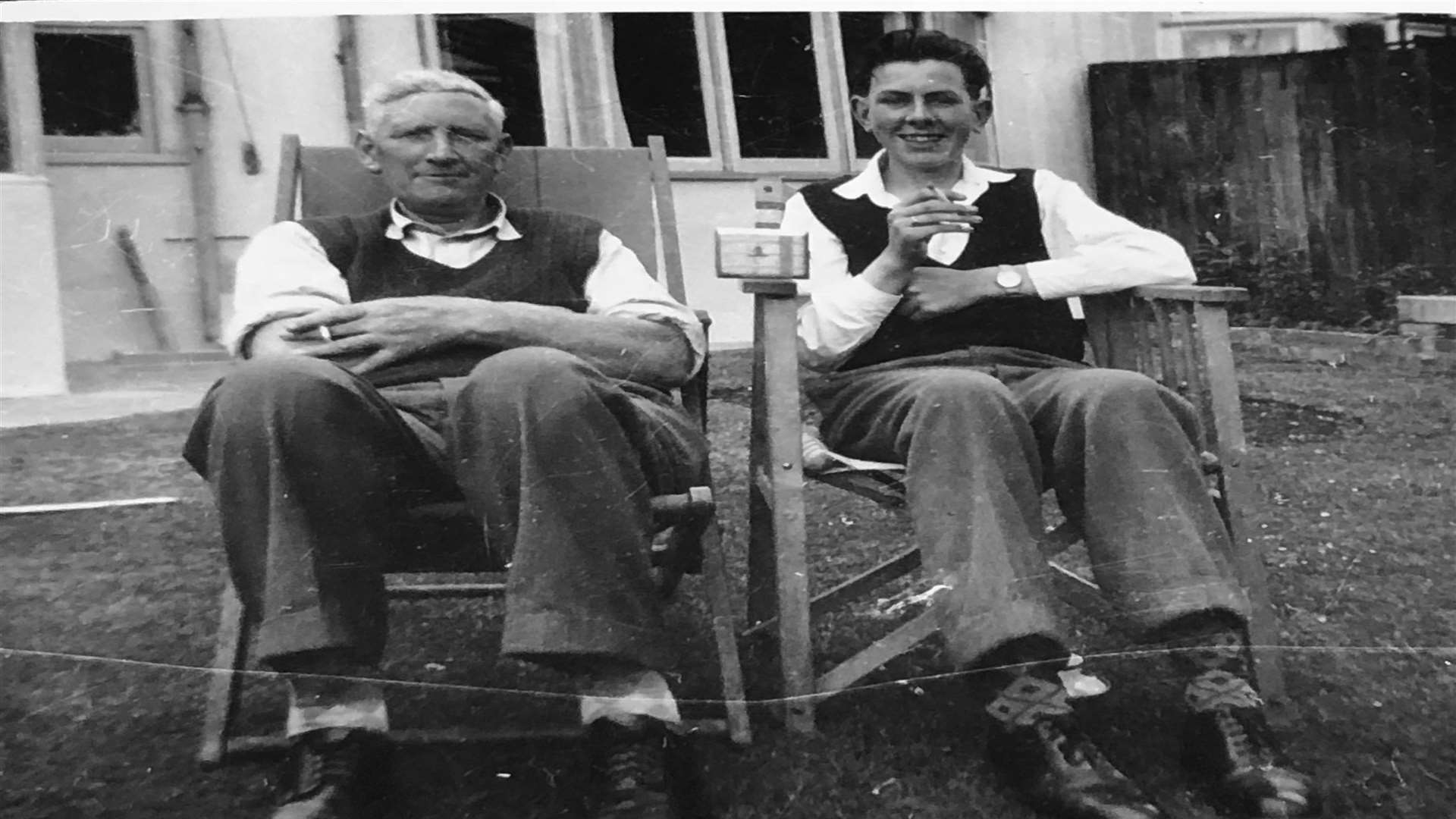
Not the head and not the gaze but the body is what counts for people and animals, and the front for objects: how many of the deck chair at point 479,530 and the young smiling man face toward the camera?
2

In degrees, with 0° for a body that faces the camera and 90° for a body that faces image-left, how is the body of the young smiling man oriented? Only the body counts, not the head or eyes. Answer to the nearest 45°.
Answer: approximately 0°

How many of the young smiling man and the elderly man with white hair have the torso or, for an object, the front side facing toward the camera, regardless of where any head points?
2
